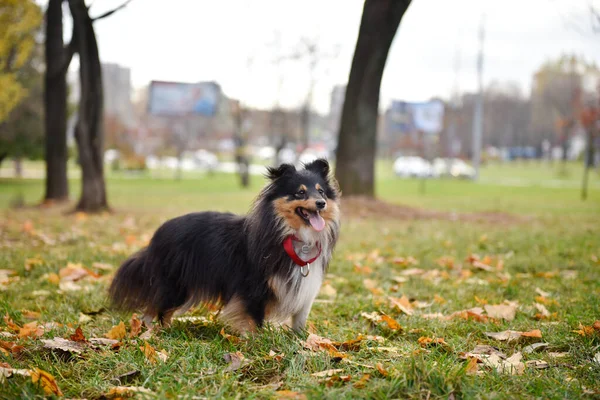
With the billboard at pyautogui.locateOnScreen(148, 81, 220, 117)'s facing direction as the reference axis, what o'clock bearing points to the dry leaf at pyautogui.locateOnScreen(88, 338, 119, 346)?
The dry leaf is roughly at 12 o'clock from the billboard.

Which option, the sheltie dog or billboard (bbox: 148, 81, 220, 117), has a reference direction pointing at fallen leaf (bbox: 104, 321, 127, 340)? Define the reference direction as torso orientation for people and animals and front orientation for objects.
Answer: the billboard

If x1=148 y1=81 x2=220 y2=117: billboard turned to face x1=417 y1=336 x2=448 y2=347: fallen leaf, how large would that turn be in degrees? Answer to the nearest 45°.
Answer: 0° — it already faces it

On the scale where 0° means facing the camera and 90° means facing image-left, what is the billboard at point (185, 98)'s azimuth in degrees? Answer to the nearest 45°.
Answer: approximately 0°

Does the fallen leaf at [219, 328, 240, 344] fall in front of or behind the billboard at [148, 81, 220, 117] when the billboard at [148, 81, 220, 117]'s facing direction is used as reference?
in front

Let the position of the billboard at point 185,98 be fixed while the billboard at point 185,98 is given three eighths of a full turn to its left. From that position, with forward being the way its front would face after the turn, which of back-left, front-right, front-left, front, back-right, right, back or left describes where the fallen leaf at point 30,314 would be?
back-right

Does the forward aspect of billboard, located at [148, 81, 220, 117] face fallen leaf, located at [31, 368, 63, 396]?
yes

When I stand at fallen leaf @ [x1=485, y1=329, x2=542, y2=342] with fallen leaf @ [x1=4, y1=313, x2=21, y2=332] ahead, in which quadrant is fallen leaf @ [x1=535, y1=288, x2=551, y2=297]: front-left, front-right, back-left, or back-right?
back-right

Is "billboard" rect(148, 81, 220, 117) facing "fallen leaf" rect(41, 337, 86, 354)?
yes

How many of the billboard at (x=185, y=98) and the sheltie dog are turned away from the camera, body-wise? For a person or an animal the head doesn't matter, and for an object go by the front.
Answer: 0

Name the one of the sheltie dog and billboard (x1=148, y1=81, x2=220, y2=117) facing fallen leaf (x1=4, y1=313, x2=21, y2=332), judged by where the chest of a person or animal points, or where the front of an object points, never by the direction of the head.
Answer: the billboard

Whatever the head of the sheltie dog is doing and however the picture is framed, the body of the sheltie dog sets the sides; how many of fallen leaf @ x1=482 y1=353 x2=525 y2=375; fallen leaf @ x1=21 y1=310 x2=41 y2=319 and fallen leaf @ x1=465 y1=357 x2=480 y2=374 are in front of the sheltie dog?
2

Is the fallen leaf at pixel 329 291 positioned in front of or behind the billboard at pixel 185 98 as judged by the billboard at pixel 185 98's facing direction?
in front

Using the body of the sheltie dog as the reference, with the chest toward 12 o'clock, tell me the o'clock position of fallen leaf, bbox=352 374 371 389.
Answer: The fallen leaf is roughly at 1 o'clock from the sheltie dog.

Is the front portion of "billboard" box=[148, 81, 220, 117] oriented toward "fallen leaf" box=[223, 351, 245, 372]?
yes

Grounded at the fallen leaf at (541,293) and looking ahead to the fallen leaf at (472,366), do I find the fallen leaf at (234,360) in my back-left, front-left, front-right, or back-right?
front-right

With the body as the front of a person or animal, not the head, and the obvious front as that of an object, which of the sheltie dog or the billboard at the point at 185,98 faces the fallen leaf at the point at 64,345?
the billboard

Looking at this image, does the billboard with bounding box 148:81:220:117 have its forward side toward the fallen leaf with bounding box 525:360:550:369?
yes

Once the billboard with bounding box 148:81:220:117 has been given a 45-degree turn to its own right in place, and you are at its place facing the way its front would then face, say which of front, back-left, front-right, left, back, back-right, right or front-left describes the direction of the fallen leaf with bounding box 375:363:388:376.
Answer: front-left

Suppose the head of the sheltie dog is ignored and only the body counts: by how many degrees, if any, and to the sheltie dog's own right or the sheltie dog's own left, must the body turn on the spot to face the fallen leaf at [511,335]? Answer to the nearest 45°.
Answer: approximately 45° to the sheltie dog's own left

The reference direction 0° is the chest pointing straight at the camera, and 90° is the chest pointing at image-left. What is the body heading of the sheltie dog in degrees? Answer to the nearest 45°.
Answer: approximately 315°

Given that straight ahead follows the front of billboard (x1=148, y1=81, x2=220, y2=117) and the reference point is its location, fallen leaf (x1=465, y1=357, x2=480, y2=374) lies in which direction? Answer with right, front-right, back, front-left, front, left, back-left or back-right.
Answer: front
